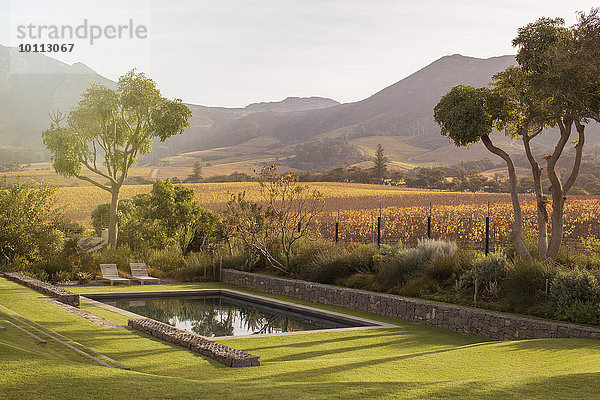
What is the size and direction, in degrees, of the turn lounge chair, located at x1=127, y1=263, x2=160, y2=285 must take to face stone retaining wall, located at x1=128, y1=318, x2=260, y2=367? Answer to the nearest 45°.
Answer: approximately 45° to its right

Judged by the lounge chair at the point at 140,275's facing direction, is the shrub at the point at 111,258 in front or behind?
behind

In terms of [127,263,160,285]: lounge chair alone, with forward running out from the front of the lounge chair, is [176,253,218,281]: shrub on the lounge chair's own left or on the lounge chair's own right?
on the lounge chair's own left

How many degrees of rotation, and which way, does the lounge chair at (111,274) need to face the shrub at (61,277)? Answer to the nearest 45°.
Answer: approximately 135° to its right

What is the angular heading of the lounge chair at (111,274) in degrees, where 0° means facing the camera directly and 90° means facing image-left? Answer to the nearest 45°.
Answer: approximately 315°

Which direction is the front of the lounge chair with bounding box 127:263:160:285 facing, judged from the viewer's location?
facing the viewer and to the right of the viewer

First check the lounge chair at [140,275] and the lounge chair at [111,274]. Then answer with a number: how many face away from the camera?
0
